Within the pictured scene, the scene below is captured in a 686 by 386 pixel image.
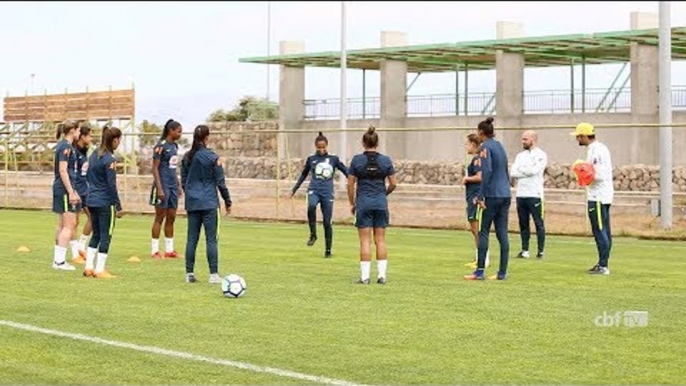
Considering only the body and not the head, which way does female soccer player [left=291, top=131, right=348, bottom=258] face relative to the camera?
toward the camera

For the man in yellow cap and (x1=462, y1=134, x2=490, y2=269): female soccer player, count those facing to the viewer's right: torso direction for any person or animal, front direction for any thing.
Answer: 0

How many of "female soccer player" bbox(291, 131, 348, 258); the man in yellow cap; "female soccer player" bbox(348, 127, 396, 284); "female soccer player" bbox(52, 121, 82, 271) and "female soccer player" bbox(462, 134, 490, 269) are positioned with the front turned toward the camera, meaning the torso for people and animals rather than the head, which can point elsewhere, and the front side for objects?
1

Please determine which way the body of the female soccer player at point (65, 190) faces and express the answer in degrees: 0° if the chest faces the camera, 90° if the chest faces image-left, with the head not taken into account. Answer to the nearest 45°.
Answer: approximately 270°

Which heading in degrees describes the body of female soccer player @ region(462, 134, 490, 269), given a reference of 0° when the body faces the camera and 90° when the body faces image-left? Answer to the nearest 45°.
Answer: approximately 90°

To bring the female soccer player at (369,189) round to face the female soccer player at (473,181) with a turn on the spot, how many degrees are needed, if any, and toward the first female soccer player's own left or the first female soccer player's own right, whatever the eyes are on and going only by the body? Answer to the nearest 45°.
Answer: approximately 45° to the first female soccer player's own right

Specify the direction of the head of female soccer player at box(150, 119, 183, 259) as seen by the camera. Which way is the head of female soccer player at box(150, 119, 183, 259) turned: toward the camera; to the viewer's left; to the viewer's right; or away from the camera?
to the viewer's right

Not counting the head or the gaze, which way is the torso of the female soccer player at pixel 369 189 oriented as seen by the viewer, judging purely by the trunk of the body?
away from the camera

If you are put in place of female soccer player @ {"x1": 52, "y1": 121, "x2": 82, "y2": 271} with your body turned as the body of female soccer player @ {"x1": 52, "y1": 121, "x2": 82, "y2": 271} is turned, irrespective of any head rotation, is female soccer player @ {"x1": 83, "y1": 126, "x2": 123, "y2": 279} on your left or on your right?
on your right

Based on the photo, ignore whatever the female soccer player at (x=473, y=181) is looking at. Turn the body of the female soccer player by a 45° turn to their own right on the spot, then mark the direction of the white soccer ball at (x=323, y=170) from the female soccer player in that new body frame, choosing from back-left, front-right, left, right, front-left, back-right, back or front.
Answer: front

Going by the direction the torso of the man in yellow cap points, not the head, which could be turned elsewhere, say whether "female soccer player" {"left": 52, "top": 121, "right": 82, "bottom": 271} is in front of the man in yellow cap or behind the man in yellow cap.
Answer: in front

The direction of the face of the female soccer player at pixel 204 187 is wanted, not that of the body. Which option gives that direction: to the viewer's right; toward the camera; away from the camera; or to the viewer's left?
away from the camera

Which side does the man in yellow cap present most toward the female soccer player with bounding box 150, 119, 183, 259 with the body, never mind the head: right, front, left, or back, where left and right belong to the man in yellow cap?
front

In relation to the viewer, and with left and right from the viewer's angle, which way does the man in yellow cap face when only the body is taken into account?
facing to the left of the viewer
